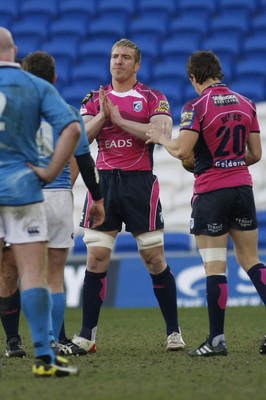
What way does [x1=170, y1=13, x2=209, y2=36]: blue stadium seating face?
toward the camera

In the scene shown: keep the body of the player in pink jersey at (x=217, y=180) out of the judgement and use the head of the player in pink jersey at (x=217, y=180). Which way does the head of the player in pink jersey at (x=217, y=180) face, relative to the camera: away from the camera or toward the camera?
away from the camera

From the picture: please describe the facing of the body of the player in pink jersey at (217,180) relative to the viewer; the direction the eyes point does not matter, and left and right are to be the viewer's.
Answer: facing away from the viewer and to the left of the viewer

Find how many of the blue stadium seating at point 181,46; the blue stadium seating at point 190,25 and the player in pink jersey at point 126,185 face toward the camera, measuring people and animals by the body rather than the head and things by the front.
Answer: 3

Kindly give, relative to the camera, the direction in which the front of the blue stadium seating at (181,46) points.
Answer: facing the viewer

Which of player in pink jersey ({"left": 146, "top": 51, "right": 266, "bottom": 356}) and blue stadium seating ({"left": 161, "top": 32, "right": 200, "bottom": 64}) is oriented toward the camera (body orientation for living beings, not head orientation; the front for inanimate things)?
the blue stadium seating

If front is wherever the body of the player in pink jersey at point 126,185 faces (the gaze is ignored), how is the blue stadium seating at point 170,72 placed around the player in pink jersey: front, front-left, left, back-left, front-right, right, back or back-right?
back

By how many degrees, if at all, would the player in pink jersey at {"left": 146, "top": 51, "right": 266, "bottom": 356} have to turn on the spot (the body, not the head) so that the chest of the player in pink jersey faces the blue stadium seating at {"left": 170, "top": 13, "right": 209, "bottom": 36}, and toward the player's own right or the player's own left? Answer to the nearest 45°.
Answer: approximately 45° to the player's own right

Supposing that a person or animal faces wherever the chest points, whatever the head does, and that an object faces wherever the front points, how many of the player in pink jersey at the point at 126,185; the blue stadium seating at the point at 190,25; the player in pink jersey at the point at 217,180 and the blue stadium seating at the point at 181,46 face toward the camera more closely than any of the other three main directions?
3

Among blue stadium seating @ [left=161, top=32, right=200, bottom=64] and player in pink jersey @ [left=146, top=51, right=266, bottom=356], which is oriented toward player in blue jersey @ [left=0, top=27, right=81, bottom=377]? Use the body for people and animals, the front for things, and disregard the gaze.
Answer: the blue stadium seating

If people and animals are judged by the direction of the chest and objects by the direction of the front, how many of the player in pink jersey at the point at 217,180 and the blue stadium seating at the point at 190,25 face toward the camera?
1

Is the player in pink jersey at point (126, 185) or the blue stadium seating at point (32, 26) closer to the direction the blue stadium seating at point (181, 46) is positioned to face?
the player in pink jersey

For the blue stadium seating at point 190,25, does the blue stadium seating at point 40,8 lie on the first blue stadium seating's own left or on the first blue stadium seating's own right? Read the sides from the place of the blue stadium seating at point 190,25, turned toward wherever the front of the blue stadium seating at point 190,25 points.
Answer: on the first blue stadium seating's own right

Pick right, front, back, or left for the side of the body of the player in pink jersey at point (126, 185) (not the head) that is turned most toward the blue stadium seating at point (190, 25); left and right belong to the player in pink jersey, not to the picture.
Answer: back
